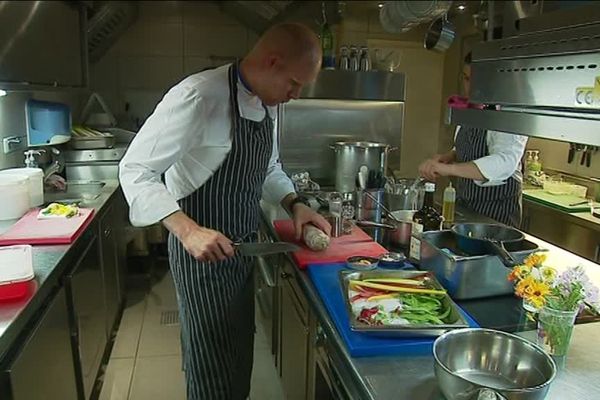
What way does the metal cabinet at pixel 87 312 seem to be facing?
to the viewer's right

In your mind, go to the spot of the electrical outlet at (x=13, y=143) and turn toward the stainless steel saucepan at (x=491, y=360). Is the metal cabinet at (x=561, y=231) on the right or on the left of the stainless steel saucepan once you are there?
left

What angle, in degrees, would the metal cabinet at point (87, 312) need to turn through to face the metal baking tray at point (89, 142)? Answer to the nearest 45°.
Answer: approximately 90° to its left

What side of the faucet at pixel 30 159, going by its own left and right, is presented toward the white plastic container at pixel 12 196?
right

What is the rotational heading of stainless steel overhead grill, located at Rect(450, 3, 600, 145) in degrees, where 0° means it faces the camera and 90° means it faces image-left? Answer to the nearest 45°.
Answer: approximately 45°

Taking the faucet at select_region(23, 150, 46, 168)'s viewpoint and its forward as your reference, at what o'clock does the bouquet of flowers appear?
The bouquet of flowers is roughly at 2 o'clock from the faucet.

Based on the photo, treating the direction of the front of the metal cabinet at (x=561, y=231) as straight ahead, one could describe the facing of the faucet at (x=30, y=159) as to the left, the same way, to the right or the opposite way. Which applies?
the opposite way

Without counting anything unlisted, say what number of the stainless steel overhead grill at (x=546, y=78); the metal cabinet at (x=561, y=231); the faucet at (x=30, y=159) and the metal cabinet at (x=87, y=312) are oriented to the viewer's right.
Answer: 2

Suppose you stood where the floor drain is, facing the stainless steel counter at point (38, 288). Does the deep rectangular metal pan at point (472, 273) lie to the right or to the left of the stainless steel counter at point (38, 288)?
left

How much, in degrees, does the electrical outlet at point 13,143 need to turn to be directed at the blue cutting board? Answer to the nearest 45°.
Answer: approximately 45° to its right

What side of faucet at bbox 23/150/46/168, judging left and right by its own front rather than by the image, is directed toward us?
right
